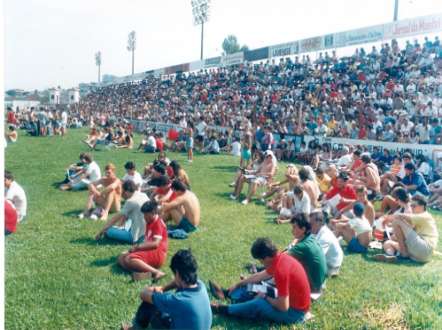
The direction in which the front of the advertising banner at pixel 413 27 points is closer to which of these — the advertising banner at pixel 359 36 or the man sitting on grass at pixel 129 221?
the man sitting on grass

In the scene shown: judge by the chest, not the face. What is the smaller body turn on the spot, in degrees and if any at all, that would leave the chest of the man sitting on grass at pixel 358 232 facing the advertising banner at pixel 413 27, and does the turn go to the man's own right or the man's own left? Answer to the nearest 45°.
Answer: approximately 45° to the man's own right

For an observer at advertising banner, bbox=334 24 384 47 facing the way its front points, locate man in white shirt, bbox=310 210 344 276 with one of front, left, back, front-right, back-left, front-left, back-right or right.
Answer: front-left

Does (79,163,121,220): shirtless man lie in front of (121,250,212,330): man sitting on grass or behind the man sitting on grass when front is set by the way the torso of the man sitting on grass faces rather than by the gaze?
in front

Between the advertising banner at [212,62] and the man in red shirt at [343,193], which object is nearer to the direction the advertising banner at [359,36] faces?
the man in red shirt

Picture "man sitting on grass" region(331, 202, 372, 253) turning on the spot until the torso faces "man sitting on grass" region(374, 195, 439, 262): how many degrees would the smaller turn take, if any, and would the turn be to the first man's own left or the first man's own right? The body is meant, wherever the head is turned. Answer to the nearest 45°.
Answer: approximately 135° to the first man's own right

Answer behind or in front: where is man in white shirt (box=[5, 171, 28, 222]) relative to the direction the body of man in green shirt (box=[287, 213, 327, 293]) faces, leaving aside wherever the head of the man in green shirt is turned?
in front

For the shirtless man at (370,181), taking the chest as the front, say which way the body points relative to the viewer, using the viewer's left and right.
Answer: facing to the left of the viewer
